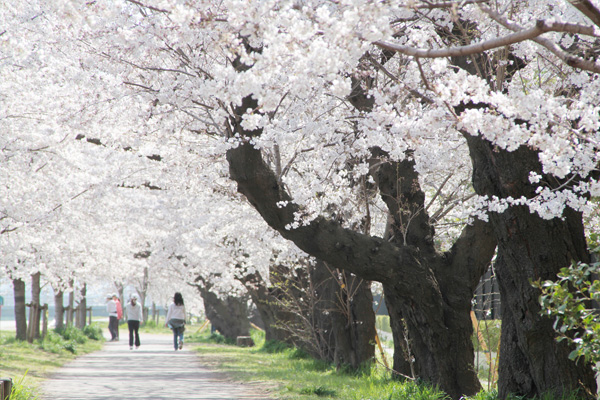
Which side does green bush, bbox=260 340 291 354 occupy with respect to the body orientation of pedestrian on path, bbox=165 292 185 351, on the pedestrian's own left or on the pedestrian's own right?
on the pedestrian's own right

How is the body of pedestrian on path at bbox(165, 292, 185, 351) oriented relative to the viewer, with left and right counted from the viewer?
facing away from the viewer

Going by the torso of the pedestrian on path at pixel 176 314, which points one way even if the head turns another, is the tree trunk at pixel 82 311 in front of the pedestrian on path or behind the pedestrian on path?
in front

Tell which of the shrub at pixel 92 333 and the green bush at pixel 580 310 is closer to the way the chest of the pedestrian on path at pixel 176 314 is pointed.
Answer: the shrub

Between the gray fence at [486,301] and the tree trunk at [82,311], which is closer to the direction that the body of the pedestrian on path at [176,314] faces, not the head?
the tree trunk
